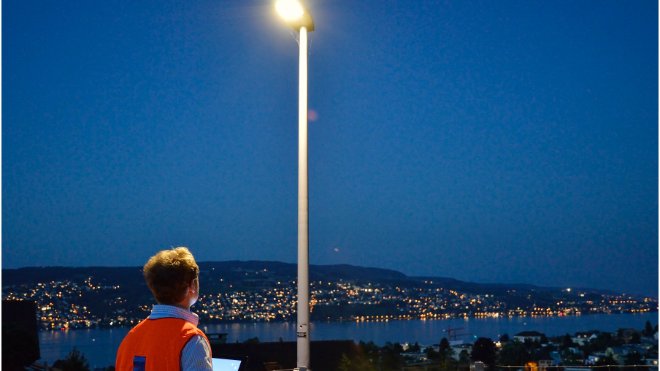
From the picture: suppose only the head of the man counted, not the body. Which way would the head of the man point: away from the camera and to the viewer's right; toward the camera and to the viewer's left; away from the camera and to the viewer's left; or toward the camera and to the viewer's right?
away from the camera and to the viewer's right

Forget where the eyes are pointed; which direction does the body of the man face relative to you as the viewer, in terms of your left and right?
facing away from the viewer and to the right of the viewer

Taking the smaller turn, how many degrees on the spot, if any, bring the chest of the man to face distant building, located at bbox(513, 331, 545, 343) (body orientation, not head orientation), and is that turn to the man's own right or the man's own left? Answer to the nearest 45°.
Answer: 0° — they already face it
